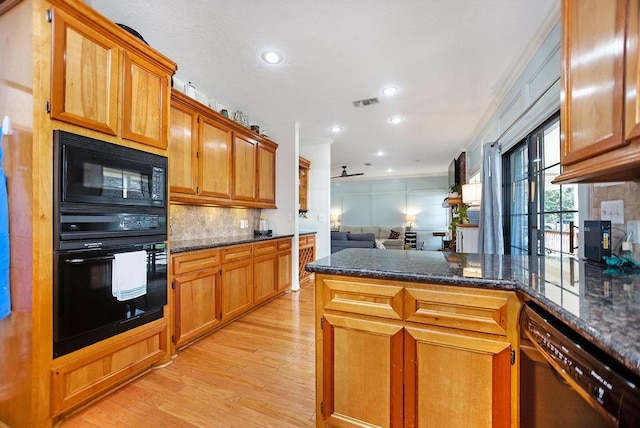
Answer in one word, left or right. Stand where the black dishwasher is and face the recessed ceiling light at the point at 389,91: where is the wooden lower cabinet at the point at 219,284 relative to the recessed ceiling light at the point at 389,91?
left

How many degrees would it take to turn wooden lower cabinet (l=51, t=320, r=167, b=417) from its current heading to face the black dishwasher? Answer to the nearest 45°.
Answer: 0° — it already faces it

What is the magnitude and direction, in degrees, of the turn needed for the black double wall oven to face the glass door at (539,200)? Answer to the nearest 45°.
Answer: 0° — it already faces it

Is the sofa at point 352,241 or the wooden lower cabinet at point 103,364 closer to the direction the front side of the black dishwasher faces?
the wooden lower cabinet

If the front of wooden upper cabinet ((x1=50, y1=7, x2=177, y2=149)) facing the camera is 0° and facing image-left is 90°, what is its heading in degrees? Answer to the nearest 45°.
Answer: approximately 315°

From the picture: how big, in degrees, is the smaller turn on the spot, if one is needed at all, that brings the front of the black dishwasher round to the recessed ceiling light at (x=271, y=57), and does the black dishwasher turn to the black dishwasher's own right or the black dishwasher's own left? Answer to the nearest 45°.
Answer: approximately 45° to the black dishwasher's own right

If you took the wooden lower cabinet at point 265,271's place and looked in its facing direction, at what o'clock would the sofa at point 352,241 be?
The sofa is roughly at 9 o'clock from the wooden lower cabinet.

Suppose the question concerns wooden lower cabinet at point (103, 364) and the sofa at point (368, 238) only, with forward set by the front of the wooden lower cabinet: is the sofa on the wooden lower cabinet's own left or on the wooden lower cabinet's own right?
on the wooden lower cabinet's own left

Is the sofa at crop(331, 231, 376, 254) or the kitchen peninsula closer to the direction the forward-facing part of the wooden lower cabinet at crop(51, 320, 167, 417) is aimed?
the kitchen peninsula

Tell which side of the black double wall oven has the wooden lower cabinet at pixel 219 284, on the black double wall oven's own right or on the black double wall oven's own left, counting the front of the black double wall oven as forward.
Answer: on the black double wall oven's own left
